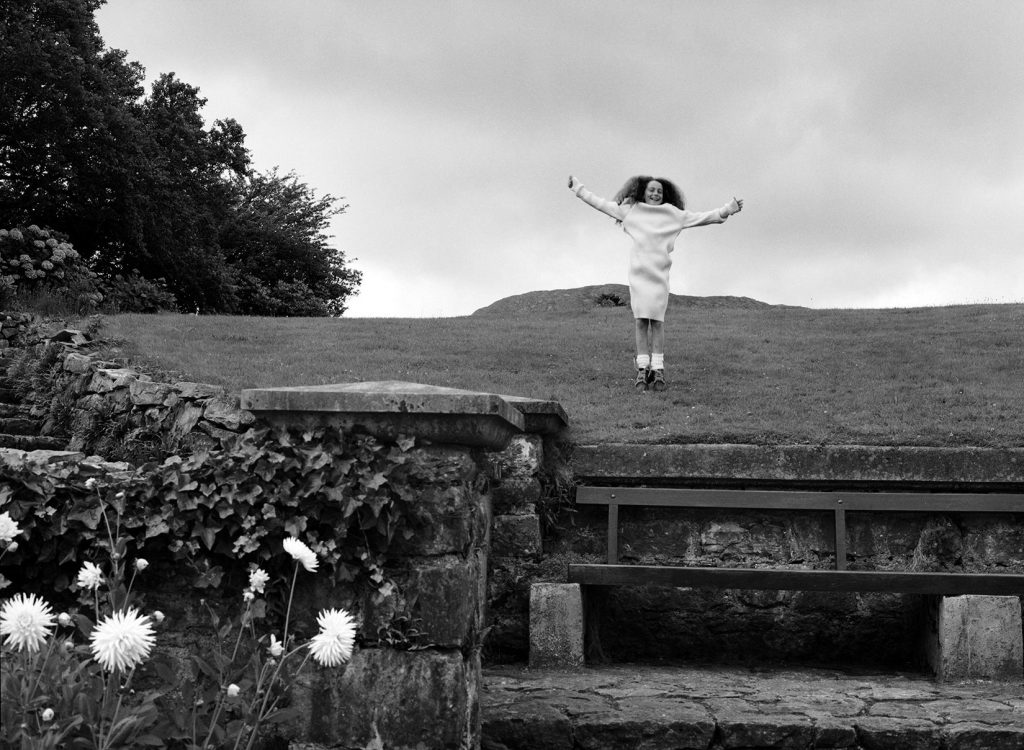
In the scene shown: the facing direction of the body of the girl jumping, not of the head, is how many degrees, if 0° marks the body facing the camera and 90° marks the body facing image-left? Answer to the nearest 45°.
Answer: approximately 0°

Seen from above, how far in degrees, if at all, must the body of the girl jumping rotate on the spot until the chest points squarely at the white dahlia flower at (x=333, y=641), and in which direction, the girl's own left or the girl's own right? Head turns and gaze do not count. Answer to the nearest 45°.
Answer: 0° — they already face it

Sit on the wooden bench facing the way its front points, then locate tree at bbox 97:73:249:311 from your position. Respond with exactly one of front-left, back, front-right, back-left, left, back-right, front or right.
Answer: back-right

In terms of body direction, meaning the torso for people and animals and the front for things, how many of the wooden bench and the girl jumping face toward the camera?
2

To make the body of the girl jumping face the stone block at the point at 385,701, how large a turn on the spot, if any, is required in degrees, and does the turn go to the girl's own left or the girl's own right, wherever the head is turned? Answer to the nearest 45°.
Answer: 0° — they already face it

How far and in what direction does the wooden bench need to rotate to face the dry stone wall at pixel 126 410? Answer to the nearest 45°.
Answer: approximately 90° to its right

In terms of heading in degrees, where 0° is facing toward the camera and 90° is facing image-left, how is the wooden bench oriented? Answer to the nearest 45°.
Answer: approximately 0°

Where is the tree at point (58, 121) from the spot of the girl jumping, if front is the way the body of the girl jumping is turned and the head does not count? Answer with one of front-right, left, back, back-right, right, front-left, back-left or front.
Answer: back-right
